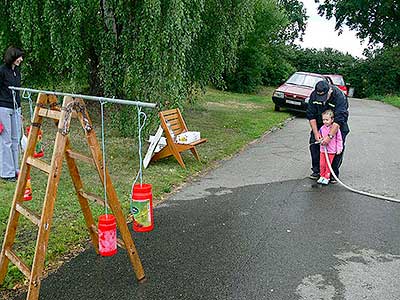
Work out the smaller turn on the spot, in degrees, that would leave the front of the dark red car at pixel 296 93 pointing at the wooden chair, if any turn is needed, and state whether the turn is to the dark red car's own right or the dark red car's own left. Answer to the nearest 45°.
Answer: approximately 45° to the dark red car's own left

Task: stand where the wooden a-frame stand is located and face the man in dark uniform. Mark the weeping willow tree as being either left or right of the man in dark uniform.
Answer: left

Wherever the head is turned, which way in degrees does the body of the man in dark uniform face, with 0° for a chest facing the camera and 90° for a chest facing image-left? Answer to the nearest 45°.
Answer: approximately 45°

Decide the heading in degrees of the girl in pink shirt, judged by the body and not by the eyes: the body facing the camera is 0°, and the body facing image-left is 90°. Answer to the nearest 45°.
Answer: approximately 45°

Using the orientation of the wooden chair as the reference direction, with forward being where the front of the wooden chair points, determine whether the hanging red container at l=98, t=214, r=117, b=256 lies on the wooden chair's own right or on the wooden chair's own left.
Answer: on the wooden chair's own right

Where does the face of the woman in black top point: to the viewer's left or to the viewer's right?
to the viewer's right

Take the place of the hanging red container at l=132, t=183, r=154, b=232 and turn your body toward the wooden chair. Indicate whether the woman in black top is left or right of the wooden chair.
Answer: left
